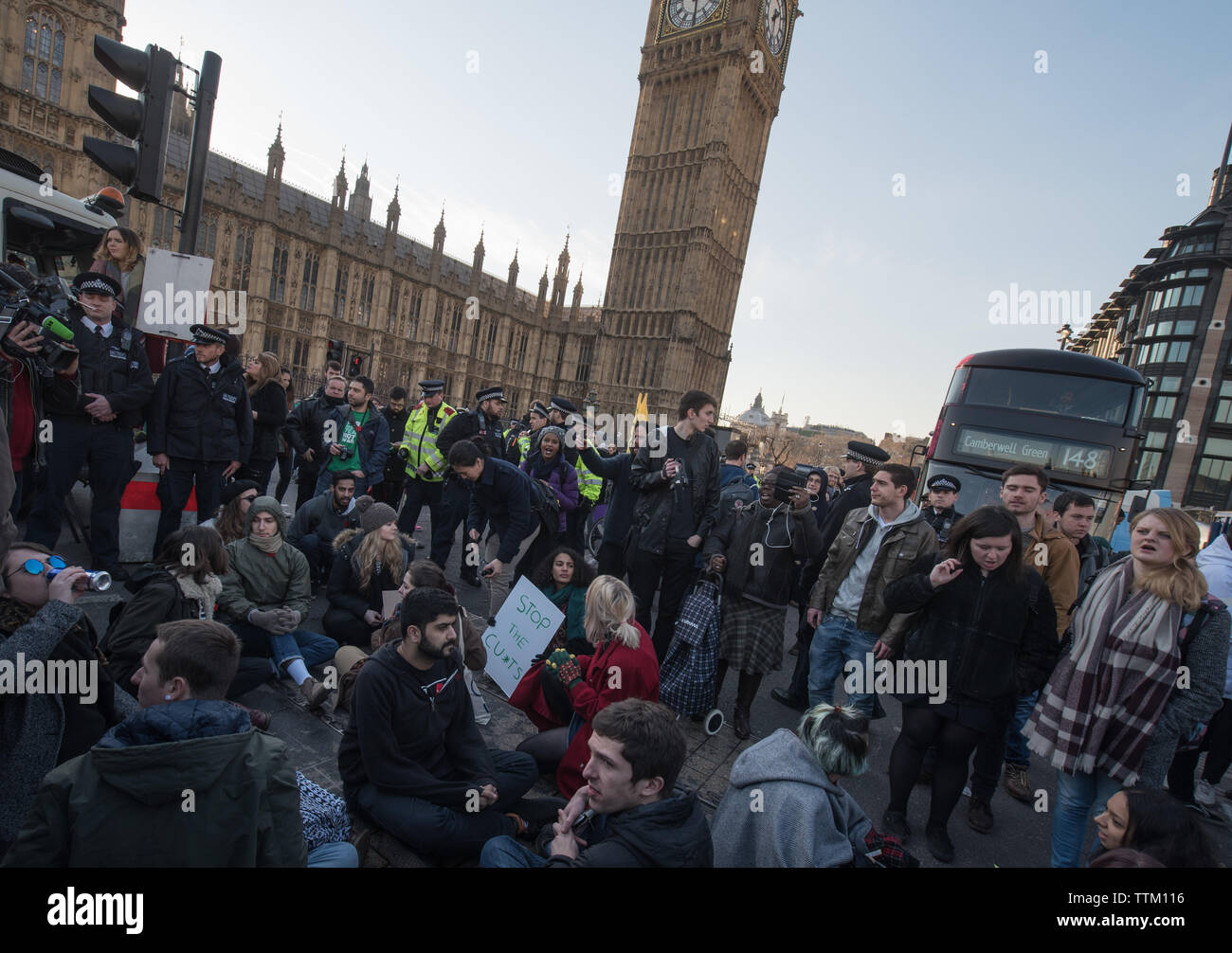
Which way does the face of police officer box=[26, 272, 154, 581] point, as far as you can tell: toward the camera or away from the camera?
toward the camera

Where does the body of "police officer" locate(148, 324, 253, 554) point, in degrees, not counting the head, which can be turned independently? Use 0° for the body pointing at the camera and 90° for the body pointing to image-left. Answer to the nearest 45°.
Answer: approximately 0°

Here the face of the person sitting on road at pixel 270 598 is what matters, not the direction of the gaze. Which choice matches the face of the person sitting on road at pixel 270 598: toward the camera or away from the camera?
toward the camera

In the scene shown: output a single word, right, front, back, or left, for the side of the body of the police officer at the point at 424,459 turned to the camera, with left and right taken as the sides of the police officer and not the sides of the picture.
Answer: front

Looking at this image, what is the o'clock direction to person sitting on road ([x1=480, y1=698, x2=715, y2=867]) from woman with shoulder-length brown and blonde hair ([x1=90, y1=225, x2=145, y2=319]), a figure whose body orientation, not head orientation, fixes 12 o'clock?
The person sitting on road is roughly at 12 o'clock from the woman with shoulder-length brown and blonde hair.

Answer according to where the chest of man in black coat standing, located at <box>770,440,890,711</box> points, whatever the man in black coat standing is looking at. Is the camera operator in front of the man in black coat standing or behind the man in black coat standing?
in front

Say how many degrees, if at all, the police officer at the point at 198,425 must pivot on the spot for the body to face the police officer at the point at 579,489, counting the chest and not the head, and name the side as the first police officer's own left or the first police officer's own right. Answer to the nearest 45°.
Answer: approximately 90° to the first police officer's own left

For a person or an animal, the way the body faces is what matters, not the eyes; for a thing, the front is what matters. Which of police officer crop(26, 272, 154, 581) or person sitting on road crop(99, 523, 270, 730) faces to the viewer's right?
the person sitting on road

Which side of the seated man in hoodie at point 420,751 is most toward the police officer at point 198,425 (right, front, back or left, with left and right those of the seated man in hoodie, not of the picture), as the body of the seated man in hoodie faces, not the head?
back

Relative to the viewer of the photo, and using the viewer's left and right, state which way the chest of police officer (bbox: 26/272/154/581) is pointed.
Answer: facing the viewer

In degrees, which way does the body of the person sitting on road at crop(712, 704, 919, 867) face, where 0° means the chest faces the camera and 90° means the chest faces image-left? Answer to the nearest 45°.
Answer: approximately 225°

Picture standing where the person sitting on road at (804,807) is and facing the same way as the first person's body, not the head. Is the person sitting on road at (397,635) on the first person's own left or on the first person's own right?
on the first person's own left
